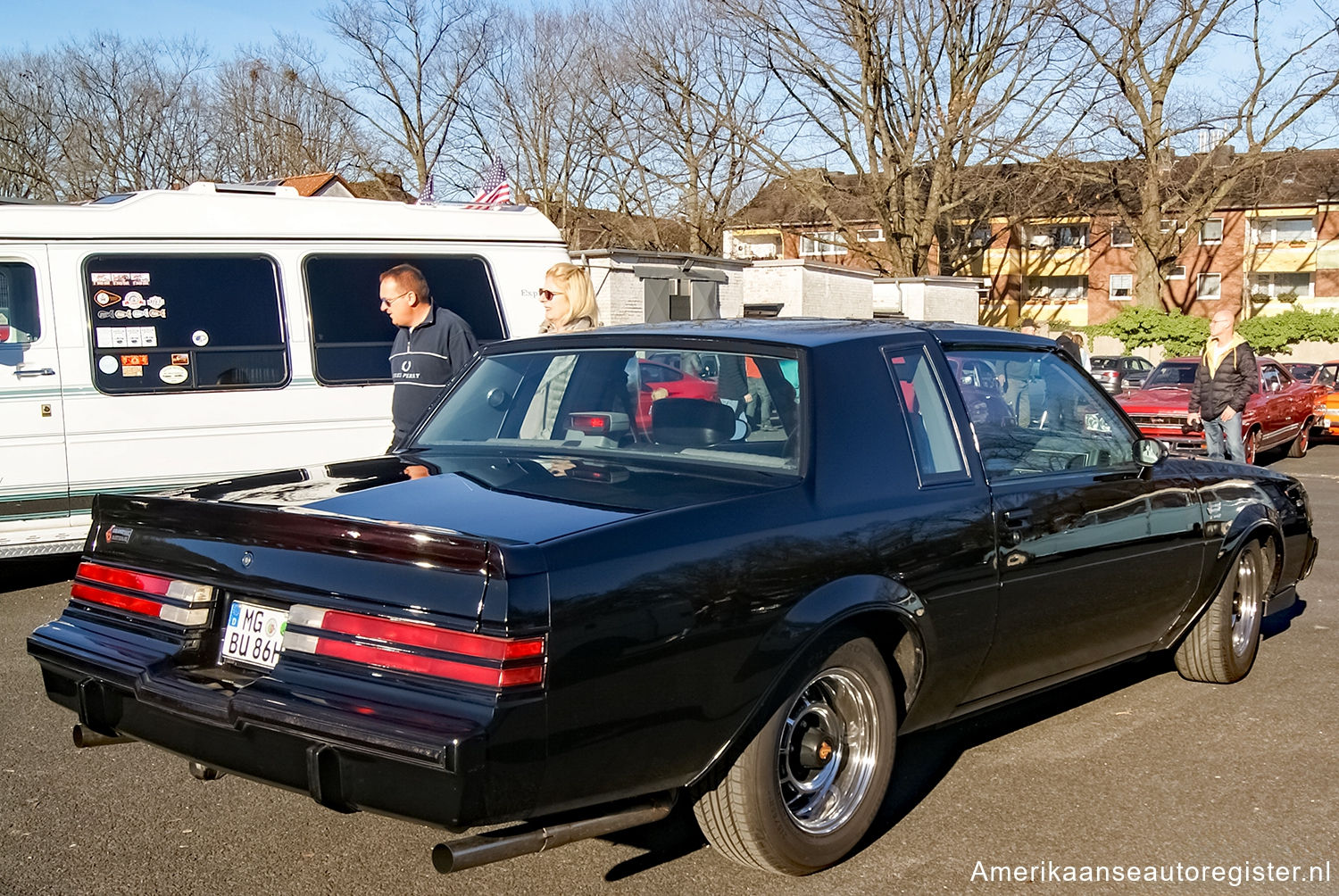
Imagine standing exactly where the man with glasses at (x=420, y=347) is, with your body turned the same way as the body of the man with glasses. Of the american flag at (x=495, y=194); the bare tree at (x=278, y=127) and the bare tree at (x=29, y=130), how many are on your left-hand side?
0

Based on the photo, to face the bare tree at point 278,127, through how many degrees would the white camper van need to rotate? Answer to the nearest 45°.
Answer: approximately 90° to its right

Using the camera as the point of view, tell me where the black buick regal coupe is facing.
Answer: facing away from the viewer and to the right of the viewer

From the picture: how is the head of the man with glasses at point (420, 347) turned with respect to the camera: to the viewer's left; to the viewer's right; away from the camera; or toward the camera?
to the viewer's left

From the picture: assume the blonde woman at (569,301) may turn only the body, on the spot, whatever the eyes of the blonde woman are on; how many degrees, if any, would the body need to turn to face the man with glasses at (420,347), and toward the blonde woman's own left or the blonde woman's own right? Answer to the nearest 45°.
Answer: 0° — they already face them

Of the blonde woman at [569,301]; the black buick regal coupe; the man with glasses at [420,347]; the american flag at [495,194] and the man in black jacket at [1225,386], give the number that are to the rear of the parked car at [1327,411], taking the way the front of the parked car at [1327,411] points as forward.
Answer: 0

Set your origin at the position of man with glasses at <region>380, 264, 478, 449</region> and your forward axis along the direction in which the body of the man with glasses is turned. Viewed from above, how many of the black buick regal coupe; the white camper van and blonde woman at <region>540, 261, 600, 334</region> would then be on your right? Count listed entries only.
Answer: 1

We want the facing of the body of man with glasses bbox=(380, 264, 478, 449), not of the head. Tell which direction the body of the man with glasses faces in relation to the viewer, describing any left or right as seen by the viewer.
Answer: facing the viewer and to the left of the viewer

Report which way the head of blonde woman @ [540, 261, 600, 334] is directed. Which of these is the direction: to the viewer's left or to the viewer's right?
to the viewer's left

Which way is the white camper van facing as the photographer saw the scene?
facing to the left of the viewer

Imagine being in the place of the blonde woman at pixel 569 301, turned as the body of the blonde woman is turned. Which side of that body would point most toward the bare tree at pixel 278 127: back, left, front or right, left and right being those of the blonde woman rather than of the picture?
right

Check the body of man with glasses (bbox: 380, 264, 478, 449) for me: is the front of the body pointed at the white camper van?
no

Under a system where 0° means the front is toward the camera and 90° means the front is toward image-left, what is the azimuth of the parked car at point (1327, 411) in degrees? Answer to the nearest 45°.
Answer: approximately 45°

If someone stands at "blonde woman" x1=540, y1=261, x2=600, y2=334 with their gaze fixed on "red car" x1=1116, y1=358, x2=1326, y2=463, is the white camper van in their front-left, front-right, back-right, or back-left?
back-left

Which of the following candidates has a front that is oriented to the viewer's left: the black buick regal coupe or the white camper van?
the white camper van

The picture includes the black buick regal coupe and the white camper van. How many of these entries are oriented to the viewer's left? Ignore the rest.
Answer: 1
